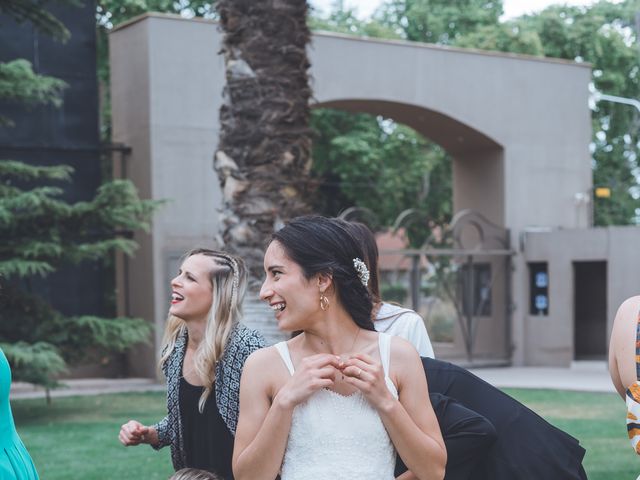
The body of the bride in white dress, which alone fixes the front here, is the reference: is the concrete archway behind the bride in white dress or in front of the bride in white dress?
behind

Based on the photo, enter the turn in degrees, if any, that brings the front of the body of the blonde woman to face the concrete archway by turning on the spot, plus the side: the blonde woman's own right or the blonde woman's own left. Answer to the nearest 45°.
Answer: approximately 135° to the blonde woman's own right

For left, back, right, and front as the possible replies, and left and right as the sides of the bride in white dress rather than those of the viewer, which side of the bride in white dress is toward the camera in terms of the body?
front

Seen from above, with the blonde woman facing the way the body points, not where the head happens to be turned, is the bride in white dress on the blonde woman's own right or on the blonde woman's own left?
on the blonde woman's own left

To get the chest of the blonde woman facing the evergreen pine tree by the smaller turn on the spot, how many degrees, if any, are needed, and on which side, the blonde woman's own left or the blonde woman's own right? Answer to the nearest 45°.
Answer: approximately 135° to the blonde woman's own right

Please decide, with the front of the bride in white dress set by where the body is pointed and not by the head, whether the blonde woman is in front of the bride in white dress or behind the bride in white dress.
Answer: behind

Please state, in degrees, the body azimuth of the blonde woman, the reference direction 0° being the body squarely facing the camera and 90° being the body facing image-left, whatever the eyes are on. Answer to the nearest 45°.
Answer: approximately 45°

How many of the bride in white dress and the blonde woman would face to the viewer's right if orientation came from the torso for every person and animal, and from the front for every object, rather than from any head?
0

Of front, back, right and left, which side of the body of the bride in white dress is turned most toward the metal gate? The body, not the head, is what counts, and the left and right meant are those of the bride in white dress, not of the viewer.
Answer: back
